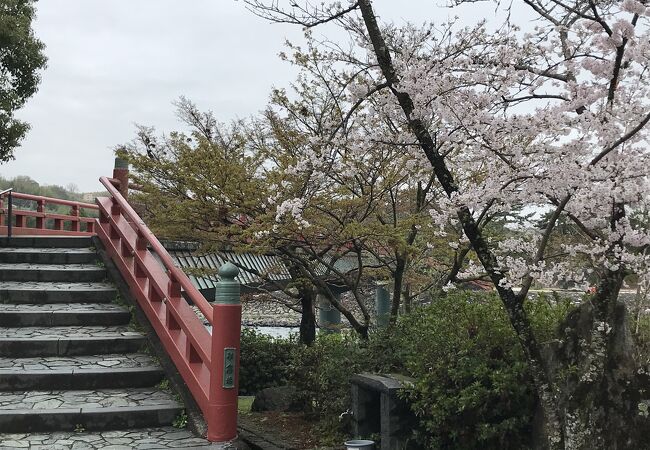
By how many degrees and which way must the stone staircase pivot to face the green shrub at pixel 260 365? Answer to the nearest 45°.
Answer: approximately 135° to its left

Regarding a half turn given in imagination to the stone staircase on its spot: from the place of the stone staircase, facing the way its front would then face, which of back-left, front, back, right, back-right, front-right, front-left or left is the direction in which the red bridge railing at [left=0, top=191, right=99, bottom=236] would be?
front

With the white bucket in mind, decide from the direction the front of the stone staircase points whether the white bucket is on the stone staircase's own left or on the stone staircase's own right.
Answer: on the stone staircase's own left

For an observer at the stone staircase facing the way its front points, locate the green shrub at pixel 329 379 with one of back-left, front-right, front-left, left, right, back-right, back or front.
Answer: left

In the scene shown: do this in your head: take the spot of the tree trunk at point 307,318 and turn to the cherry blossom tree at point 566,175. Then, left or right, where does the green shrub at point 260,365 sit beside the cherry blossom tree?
right

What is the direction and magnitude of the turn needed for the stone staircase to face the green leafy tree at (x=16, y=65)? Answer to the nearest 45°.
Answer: approximately 180°

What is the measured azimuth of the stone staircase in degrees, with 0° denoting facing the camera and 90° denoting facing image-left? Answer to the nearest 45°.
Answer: approximately 0°

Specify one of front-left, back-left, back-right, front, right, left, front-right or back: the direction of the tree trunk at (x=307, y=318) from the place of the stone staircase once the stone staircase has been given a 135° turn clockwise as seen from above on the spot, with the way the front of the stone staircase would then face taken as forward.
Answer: right
